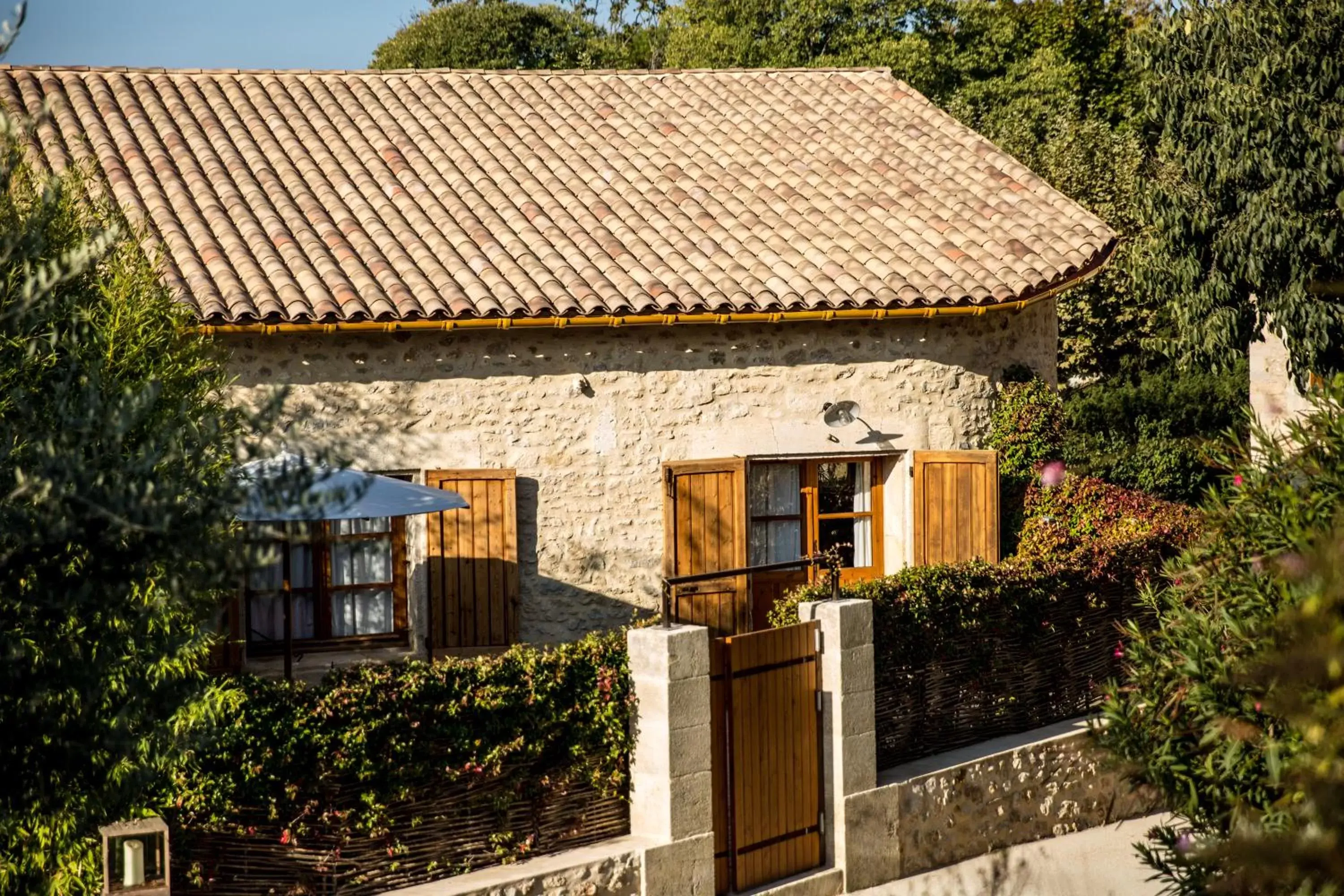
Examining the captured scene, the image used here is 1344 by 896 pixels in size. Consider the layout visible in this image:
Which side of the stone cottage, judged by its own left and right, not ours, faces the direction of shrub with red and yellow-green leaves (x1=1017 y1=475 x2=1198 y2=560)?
left

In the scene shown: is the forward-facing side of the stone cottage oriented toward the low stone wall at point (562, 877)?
yes

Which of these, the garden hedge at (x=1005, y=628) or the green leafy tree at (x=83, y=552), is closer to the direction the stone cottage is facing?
the green leafy tree

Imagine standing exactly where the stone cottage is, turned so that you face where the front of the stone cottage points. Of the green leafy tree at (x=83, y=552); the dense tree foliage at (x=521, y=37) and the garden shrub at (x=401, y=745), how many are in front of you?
2

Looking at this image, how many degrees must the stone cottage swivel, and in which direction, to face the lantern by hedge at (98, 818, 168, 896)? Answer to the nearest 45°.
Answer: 0° — it already faces it

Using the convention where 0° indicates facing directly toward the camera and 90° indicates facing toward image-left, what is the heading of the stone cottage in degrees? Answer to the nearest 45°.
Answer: approximately 0°

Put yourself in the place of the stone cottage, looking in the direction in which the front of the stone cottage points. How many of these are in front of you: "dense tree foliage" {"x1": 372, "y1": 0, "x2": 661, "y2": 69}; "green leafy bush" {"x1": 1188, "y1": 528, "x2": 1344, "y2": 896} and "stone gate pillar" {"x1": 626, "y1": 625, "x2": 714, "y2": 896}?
2

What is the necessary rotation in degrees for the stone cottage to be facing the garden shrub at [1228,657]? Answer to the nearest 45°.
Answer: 0° — it already faces it

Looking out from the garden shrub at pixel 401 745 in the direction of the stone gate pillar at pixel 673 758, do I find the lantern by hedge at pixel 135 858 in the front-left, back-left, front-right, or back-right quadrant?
back-right
